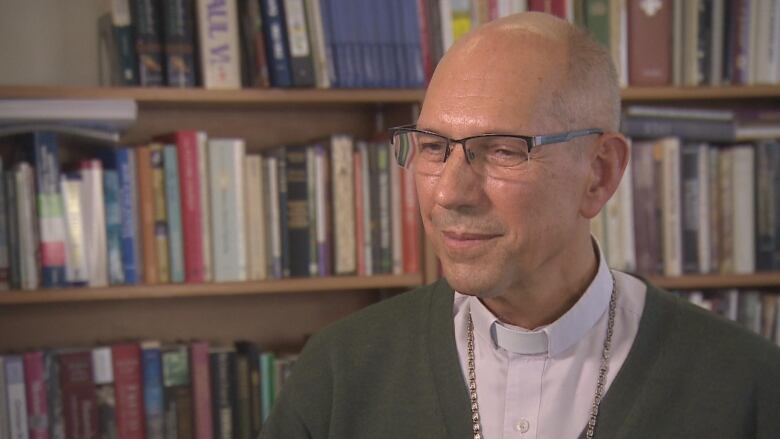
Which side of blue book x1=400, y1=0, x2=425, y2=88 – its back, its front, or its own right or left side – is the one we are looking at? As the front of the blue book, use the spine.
front

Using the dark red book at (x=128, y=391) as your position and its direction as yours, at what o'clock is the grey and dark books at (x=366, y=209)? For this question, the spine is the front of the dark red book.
The grey and dark books is roughly at 9 o'clock from the dark red book.

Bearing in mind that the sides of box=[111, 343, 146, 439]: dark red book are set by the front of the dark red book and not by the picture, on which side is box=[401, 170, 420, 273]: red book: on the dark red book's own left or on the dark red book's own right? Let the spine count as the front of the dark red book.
on the dark red book's own left

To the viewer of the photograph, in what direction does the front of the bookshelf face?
facing the viewer

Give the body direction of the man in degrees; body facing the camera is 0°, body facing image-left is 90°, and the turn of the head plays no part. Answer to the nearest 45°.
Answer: approximately 45°

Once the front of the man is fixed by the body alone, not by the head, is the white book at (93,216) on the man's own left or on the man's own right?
on the man's own right

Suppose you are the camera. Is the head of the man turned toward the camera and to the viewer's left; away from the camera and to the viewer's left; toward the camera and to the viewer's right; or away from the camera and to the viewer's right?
toward the camera and to the viewer's left

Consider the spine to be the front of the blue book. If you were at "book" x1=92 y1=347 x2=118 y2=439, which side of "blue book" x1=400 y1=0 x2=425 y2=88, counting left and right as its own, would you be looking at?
right

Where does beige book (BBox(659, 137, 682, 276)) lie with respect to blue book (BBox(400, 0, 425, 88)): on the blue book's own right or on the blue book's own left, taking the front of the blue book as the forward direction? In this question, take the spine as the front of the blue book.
on the blue book's own left

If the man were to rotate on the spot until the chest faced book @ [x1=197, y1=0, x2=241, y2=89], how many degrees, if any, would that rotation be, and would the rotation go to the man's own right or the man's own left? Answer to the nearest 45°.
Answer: approximately 90° to the man's own right
